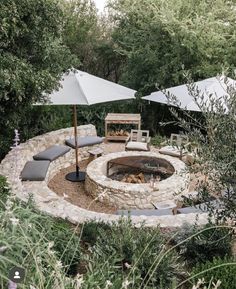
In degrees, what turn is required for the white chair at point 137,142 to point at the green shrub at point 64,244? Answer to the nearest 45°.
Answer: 0° — it already faces it

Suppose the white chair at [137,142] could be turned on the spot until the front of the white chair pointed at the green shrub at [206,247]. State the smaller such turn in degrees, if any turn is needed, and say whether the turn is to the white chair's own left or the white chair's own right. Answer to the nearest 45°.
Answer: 0° — it already faces it

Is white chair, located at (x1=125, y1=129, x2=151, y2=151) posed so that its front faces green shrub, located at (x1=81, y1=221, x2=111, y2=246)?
yes

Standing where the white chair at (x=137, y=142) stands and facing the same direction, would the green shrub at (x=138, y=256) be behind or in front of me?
in front

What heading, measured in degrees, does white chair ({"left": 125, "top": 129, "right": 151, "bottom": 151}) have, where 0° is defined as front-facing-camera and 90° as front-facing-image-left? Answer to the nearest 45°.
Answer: approximately 0°

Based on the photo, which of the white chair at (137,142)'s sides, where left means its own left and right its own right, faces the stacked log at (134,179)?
front
